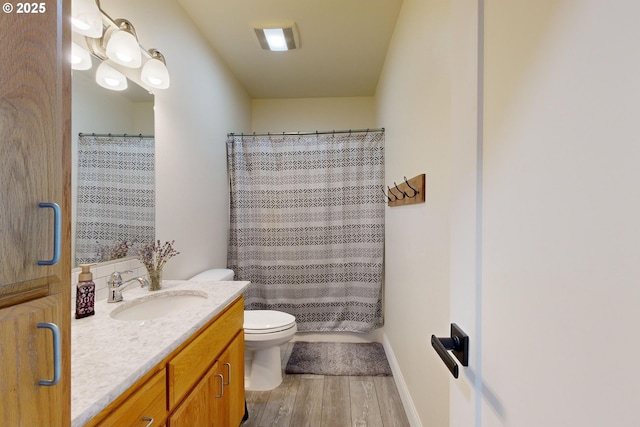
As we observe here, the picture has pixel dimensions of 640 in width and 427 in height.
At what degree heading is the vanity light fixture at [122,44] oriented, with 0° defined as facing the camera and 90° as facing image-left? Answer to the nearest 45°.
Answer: approximately 315°

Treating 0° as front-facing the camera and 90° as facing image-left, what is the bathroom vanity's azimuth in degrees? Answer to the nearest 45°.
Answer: approximately 315°

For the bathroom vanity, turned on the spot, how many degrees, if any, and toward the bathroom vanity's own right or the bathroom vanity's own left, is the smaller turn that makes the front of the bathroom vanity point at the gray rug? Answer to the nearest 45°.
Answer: approximately 90° to the bathroom vanity's own left

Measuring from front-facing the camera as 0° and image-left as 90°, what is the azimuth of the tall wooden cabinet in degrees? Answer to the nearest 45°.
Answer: approximately 315°
